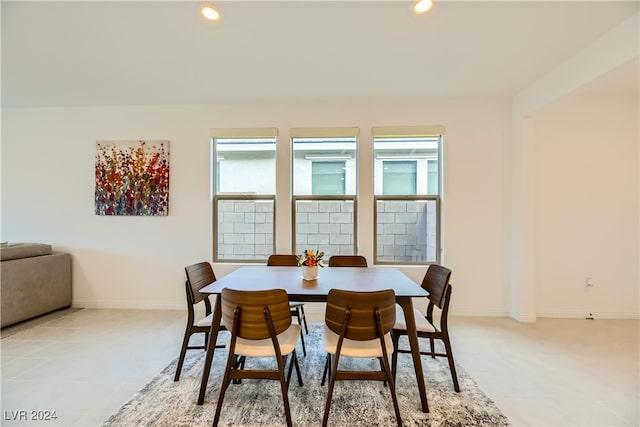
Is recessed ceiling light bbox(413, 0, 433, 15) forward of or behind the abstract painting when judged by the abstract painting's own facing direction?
forward

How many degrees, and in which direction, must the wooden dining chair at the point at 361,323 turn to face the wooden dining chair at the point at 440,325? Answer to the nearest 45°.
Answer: approximately 45° to its right

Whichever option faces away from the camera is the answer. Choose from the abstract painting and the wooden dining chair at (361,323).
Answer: the wooden dining chair

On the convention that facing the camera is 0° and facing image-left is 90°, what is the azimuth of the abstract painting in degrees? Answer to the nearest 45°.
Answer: approximately 0°

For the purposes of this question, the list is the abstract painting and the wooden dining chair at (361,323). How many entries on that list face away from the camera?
1

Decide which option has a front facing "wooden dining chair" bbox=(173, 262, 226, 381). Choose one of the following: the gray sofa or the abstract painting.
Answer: the abstract painting

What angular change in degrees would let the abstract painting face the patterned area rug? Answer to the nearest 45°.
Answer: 0° — it already faces it

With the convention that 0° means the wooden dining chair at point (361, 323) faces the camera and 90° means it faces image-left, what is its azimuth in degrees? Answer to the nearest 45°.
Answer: approximately 180°
